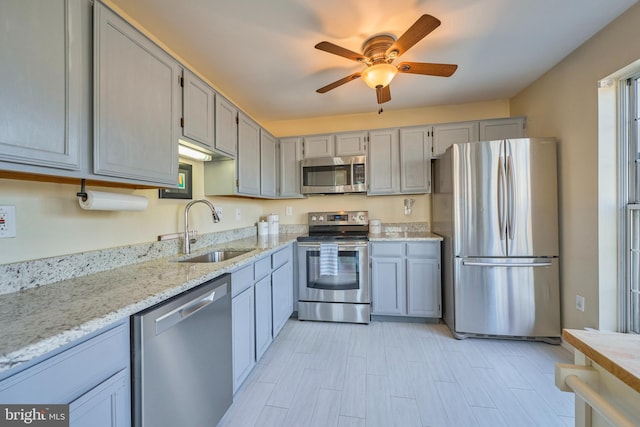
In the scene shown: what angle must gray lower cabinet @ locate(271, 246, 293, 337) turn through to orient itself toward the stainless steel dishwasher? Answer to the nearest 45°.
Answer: approximately 90° to its right

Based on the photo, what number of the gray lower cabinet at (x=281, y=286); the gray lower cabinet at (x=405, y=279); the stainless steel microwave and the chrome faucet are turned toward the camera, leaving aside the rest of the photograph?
2

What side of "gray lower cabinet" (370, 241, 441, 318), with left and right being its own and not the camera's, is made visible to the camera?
front

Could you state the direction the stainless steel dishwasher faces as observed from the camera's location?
facing the viewer and to the right of the viewer

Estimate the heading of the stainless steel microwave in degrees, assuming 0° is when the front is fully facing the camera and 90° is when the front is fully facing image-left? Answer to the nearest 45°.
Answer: approximately 0°

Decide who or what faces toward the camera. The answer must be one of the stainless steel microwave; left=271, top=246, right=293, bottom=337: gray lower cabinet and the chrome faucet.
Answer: the stainless steel microwave

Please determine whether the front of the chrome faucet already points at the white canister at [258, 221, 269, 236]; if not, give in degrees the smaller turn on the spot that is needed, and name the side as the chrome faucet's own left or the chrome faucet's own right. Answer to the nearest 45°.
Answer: approximately 45° to the chrome faucet's own left

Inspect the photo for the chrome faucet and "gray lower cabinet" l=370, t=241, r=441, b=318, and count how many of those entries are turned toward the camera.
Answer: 1

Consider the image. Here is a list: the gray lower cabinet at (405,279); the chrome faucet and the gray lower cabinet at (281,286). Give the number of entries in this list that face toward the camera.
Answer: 1

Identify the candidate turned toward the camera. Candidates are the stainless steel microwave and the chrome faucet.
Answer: the stainless steel microwave

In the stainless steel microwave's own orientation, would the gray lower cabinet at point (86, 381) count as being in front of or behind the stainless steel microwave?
in front

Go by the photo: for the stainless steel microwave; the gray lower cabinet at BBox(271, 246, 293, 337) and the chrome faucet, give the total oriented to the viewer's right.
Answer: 2

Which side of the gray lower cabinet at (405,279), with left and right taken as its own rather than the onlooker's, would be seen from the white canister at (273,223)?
right

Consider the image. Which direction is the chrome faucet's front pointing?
to the viewer's right

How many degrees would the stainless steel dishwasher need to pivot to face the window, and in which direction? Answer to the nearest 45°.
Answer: approximately 45° to its left

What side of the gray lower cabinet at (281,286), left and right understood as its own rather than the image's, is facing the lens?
right

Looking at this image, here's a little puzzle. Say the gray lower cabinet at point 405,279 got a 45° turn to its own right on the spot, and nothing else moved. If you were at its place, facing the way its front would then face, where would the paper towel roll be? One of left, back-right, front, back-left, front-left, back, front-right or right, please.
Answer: front
